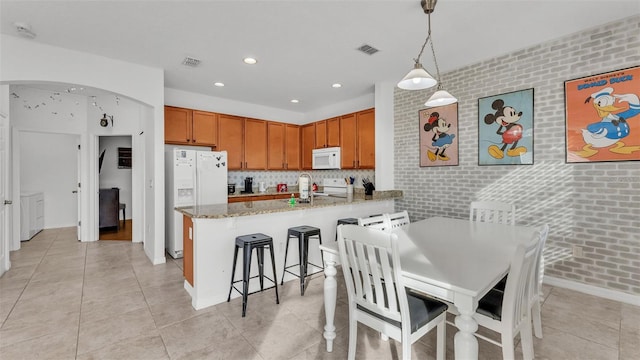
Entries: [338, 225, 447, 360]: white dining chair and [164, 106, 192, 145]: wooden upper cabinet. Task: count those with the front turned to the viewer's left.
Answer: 0

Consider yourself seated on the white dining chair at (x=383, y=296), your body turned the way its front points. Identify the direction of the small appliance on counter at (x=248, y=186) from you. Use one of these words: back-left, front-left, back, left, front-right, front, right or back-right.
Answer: left

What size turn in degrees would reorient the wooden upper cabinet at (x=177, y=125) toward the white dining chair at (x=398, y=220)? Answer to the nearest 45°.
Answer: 0° — it already faces it

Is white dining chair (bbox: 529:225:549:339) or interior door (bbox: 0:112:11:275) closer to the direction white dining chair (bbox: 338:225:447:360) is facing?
the white dining chair

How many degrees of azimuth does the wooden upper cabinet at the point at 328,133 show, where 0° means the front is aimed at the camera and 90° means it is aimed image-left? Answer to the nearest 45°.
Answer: approximately 45°

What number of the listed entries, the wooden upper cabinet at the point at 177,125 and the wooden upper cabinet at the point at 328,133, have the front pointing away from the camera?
0

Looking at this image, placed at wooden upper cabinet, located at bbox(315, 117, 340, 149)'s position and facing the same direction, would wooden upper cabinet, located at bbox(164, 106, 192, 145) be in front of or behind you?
in front

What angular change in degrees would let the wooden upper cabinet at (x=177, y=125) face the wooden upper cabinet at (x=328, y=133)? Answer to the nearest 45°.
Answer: approximately 45° to its left

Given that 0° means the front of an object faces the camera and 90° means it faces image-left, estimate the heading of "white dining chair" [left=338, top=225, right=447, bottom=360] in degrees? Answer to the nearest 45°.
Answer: approximately 225°

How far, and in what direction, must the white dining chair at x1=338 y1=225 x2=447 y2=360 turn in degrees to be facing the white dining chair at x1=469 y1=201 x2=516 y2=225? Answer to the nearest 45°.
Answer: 0° — it already faces it

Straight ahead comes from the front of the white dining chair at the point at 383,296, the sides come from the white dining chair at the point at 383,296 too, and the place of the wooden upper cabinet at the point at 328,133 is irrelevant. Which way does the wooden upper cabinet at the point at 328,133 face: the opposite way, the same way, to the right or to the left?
the opposite way

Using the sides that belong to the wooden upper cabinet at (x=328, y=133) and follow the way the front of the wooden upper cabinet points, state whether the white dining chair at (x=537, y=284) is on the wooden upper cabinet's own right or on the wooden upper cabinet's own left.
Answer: on the wooden upper cabinet's own left
